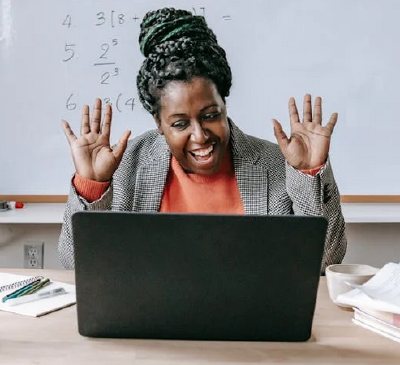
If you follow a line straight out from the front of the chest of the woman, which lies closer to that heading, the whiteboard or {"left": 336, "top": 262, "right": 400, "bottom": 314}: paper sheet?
the paper sheet

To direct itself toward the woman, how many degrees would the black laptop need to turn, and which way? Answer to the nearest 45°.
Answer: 0° — it already faces them

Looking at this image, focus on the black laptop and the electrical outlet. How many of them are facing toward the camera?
1

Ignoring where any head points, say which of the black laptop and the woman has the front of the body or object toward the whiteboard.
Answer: the black laptop

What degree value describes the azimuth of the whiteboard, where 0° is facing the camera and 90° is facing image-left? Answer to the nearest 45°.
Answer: approximately 0°

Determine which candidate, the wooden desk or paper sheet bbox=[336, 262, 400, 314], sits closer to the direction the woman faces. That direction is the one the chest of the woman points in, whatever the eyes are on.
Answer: the wooden desk

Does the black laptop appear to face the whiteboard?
yes

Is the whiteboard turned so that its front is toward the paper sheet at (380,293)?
yes

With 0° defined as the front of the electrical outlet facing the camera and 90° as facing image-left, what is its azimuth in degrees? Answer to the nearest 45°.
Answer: approximately 0°

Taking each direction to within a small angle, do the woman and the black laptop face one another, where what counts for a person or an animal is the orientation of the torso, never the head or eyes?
yes

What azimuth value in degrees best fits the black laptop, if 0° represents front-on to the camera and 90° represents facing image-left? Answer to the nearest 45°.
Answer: approximately 180°
